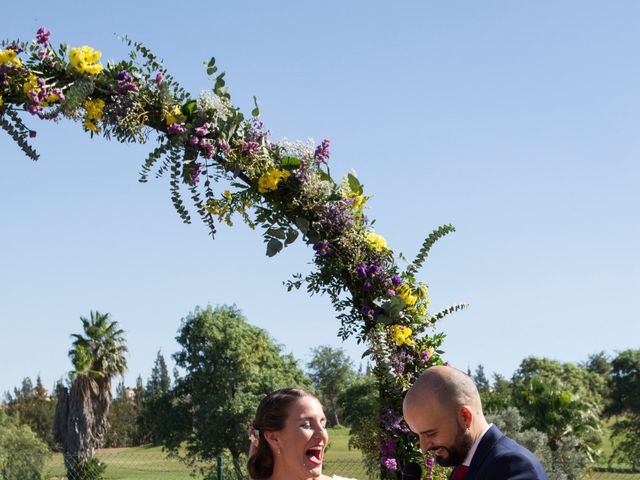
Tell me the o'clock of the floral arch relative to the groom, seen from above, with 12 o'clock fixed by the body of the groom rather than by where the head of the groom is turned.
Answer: The floral arch is roughly at 2 o'clock from the groom.

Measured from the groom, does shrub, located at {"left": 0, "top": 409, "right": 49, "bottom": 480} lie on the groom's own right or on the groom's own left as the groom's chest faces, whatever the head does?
on the groom's own right

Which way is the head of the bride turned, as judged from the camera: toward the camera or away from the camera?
toward the camera

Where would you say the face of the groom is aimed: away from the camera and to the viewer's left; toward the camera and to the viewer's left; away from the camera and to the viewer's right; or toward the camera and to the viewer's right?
toward the camera and to the viewer's left

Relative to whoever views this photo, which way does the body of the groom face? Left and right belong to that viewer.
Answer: facing to the left of the viewer

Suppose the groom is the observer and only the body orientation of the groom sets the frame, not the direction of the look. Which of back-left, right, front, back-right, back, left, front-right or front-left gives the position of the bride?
front-right
